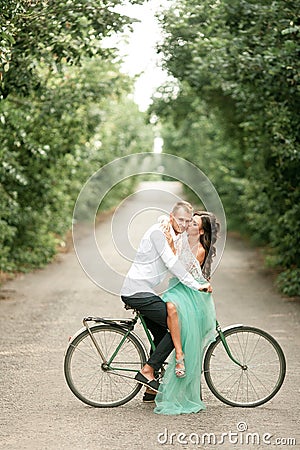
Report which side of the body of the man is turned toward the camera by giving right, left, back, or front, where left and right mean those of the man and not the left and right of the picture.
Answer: right

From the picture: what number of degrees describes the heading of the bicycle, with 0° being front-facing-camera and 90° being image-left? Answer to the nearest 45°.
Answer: approximately 270°

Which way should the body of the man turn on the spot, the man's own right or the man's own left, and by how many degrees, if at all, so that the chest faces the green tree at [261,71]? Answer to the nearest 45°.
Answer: approximately 90° to the man's own left
